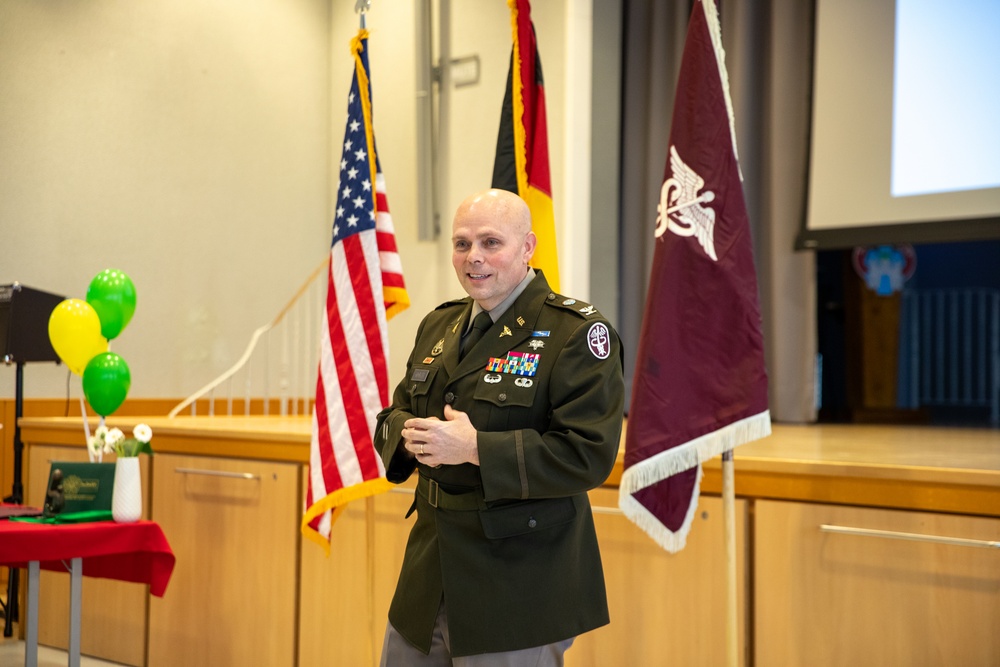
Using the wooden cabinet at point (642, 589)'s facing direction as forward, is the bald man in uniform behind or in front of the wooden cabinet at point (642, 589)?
in front

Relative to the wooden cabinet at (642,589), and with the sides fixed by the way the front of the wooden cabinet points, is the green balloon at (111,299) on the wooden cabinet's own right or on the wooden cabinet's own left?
on the wooden cabinet's own right

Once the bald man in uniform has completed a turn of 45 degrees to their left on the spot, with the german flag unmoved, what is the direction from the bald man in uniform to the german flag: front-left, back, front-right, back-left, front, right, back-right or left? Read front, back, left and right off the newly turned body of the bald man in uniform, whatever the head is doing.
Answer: back

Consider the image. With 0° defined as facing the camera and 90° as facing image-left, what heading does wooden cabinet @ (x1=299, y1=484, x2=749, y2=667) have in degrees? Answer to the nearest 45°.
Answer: approximately 0°

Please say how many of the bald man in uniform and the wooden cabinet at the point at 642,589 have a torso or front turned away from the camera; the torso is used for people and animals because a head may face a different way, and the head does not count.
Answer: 0

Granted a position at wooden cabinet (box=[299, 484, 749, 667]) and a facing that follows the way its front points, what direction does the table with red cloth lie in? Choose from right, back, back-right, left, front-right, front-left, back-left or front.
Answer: right

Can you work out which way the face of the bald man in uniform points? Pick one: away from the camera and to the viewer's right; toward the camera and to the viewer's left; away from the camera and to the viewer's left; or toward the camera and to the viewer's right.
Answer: toward the camera and to the viewer's left

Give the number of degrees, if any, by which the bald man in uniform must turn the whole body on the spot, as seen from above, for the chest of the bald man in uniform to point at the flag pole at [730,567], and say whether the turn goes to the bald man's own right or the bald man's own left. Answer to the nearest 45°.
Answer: approximately 180°

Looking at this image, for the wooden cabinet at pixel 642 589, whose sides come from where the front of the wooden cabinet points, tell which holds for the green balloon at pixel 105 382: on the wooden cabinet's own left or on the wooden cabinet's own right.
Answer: on the wooden cabinet's own right

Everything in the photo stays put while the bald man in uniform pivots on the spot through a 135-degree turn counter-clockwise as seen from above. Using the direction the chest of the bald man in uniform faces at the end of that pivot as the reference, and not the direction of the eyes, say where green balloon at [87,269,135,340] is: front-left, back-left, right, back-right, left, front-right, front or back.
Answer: back-left

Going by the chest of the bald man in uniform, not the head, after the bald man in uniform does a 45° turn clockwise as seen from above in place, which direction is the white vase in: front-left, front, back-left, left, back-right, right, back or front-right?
front-right

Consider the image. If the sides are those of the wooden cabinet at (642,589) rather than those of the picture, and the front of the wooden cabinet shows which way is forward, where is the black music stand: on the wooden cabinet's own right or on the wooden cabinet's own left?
on the wooden cabinet's own right

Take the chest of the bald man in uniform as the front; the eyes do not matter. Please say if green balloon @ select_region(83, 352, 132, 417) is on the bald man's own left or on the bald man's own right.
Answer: on the bald man's own right

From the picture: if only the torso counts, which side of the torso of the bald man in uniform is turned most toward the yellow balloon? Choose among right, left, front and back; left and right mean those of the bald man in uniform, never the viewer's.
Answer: right
